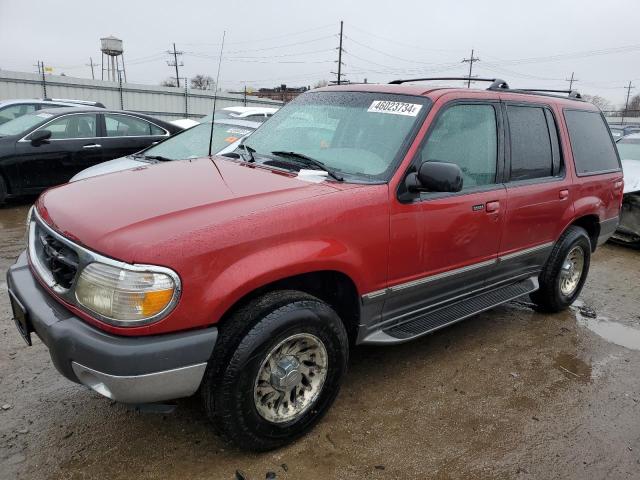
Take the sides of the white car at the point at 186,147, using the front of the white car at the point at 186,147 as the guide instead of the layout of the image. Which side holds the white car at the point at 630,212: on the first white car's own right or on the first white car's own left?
on the first white car's own left

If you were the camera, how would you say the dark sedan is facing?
facing the viewer and to the left of the viewer

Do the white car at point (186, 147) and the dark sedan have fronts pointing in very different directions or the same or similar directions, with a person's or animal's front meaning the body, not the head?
same or similar directions

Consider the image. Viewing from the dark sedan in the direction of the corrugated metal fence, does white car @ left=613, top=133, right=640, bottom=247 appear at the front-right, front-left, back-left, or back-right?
back-right

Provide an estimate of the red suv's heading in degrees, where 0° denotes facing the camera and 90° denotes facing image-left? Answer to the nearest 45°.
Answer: approximately 45°

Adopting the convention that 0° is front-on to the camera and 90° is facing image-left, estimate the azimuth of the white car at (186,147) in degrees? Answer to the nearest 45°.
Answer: approximately 45°

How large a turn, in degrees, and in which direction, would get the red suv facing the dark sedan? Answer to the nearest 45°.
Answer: approximately 90° to its right

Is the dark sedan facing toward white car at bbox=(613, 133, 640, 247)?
no

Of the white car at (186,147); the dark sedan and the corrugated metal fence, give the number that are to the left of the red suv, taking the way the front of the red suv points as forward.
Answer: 0

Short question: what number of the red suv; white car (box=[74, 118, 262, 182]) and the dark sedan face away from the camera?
0

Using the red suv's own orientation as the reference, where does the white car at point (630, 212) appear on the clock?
The white car is roughly at 6 o'clock from the red suv.

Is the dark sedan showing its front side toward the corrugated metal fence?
no

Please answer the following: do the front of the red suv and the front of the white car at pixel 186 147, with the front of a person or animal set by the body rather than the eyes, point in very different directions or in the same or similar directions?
same or similar directions
